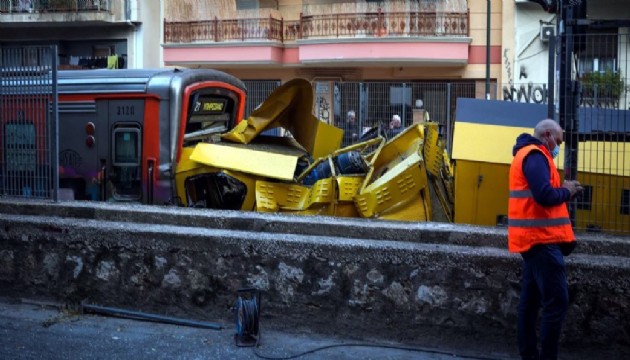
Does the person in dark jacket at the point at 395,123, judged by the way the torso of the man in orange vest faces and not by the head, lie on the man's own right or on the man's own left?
on the man's own left

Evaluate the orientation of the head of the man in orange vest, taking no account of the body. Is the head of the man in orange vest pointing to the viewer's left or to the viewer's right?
to the viewer's right

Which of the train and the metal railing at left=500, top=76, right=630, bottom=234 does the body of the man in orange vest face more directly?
the metal railing

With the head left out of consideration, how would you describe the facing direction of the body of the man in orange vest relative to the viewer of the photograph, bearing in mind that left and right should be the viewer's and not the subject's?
facing to the right of the viewer

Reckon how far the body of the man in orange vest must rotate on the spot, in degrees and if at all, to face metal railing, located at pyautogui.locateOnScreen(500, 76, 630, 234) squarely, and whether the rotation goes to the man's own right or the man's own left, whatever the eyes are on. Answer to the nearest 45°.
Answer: approximately 90° to the man's own left

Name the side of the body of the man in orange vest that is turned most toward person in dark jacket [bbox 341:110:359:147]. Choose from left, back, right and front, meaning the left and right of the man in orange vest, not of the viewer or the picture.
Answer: left

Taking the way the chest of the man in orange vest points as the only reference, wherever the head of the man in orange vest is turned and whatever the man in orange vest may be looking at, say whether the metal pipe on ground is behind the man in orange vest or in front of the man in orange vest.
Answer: behind

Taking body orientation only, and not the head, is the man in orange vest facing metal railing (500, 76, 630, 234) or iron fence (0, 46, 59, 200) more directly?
the metal railing

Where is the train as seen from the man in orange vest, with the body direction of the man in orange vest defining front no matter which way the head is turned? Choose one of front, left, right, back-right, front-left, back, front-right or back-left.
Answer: back-left
